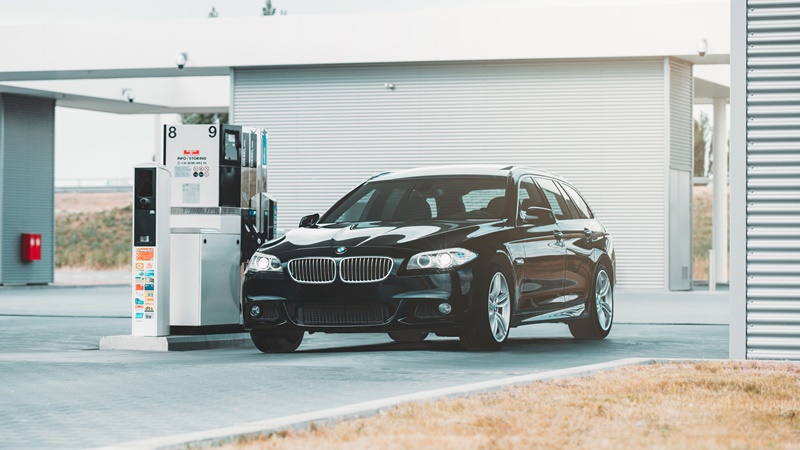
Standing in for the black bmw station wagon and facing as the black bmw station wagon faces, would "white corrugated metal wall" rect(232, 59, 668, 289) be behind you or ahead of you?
behind

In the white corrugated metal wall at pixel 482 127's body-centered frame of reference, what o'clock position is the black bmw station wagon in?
The black bmw station wagon is roughly at 12 o'clock from the white corrugated metal wall.

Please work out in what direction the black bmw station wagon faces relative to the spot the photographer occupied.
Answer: facing the viewer and to the left of the viewer

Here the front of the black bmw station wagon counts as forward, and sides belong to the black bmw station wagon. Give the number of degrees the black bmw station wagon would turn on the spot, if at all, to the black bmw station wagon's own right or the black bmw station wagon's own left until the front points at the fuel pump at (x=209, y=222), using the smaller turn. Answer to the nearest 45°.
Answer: approximately 90° to the black bmw station wagon's own right

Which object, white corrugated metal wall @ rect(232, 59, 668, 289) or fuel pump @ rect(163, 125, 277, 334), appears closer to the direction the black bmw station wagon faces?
the fuel pump

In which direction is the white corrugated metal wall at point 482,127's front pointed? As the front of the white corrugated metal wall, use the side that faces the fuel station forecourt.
toward the camera

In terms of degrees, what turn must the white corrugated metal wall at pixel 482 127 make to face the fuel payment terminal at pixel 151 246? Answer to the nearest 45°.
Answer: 0° — it already faces it
